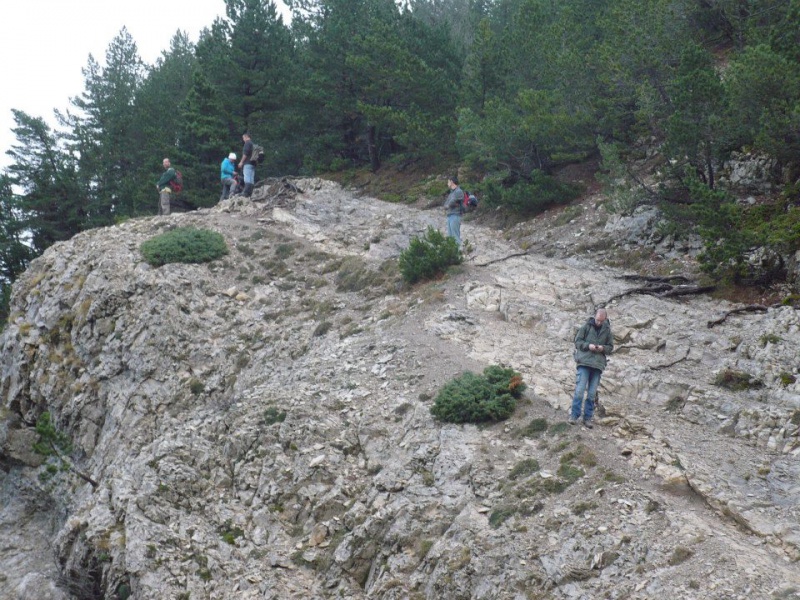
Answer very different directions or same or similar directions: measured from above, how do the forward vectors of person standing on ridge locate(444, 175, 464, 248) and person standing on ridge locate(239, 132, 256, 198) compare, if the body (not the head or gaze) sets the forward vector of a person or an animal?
same or similar directions

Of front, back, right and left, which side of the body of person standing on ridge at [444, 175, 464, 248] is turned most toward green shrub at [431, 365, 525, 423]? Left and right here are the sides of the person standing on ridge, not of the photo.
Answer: left

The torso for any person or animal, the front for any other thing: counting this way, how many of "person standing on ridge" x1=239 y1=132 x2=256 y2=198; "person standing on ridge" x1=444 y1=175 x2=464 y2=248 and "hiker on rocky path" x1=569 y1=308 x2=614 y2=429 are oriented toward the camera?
1

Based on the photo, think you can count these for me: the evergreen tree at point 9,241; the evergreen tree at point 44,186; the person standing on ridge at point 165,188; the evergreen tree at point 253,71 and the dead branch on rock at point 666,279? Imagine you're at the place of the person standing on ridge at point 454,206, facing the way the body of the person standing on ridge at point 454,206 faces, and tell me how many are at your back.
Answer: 1

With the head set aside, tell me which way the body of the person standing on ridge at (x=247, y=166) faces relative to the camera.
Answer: to the viewer's left

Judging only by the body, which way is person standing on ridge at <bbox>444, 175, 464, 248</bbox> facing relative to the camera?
to the viewer's left

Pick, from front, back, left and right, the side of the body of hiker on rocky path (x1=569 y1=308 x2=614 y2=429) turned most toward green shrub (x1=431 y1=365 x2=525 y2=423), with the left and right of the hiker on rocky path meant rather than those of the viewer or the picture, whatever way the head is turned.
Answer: right

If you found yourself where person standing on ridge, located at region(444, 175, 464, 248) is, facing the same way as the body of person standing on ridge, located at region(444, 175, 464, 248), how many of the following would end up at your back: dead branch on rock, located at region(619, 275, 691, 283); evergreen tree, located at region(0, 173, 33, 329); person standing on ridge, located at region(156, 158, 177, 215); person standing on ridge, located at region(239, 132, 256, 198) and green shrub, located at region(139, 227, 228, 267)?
1

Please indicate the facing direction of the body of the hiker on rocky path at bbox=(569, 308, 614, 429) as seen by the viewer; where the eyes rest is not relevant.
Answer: toward the camera

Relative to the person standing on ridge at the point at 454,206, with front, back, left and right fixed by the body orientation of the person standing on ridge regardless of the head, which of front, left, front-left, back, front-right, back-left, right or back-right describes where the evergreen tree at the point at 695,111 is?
back

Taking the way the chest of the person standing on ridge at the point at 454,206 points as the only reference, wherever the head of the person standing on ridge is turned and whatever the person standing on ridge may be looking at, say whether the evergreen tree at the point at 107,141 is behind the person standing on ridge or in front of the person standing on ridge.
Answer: in front

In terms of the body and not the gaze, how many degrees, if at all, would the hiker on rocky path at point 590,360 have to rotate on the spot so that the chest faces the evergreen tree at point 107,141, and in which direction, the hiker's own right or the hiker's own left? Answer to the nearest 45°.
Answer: approximately 135° to the hiker's own right

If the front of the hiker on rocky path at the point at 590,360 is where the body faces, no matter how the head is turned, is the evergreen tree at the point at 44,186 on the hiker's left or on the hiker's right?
on the hiker's right

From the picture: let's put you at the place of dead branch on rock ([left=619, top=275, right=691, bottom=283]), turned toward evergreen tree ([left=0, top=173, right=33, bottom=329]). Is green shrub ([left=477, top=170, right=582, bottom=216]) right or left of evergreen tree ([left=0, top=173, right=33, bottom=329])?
right

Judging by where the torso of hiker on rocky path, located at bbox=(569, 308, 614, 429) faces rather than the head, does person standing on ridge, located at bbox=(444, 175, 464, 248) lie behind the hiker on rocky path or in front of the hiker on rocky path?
behind

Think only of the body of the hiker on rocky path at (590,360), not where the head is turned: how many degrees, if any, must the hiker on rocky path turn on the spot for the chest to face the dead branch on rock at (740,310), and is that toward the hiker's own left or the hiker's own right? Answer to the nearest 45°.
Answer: approximately 135° to the hiker's own left
